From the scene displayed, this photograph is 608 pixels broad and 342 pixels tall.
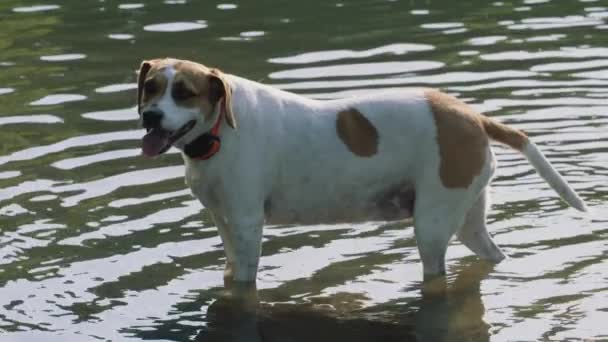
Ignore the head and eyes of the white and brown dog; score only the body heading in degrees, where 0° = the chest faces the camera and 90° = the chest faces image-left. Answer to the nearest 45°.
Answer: approximately 90°
